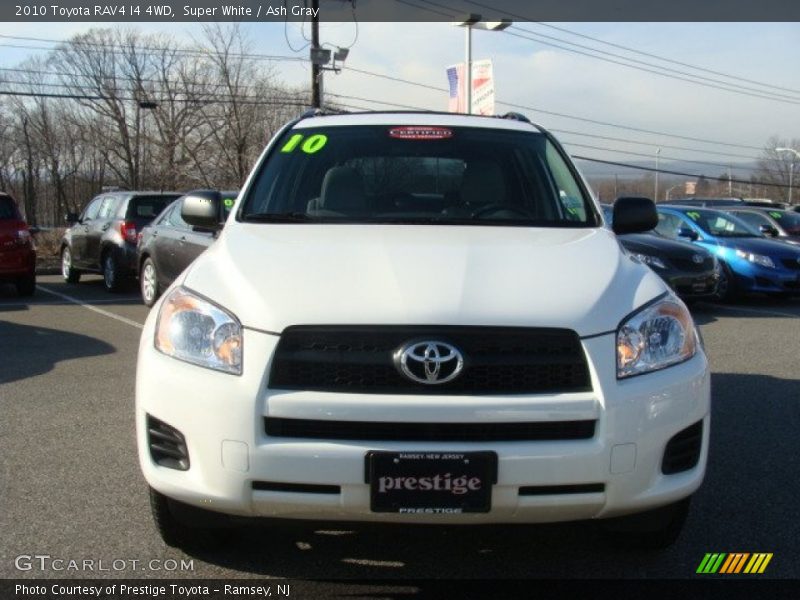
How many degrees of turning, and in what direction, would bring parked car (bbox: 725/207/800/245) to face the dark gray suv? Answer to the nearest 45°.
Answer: approximately 90° to its right

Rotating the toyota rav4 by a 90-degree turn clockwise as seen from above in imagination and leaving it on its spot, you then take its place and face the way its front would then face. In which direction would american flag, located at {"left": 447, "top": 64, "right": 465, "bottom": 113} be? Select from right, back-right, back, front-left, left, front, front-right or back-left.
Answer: right

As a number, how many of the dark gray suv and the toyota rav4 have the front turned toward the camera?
1

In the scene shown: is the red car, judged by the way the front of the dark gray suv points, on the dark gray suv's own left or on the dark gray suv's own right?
on the dark gray suv's own left

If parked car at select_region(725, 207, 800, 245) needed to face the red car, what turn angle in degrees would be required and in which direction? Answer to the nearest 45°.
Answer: approximately 90° to its right

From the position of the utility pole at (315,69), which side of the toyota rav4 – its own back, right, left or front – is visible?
back

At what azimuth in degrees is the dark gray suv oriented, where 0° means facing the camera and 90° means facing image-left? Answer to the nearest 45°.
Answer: approximately 135°

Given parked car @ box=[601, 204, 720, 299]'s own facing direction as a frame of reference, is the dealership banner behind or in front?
behind

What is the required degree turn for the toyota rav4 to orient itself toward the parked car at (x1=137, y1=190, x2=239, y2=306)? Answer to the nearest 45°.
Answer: approximately 180°

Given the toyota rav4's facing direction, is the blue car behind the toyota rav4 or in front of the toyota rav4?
behind

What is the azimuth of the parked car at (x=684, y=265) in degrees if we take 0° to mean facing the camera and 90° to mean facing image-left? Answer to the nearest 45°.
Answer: approximately 315°
